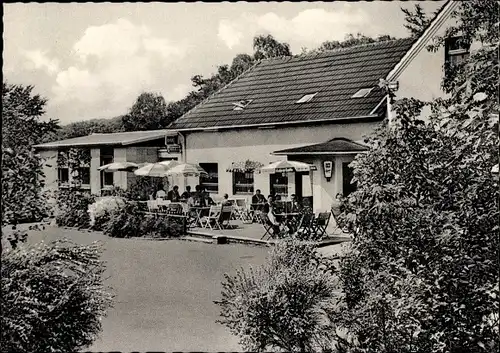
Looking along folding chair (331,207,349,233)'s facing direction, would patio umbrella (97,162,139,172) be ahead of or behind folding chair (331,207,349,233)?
behind

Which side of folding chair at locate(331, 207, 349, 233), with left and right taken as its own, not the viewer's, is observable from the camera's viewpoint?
right

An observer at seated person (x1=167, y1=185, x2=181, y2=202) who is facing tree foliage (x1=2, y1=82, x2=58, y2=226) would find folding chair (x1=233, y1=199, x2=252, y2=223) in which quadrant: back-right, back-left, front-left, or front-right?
back-left

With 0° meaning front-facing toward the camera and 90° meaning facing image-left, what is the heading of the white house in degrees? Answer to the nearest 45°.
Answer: approximately 45°
